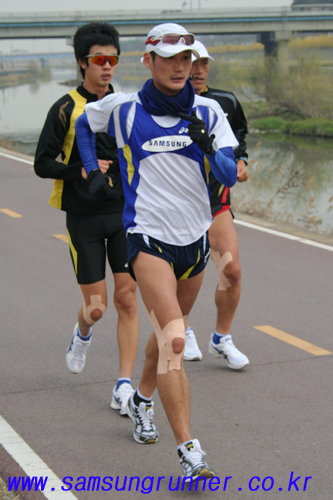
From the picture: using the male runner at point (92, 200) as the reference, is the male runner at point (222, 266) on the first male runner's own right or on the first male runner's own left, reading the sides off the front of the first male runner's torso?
on the first male runner's own left

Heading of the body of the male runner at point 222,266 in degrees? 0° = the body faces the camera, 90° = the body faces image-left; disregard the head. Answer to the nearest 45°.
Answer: approximately 0°

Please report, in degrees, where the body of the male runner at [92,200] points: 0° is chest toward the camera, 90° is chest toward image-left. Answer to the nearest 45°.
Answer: approximately 315°

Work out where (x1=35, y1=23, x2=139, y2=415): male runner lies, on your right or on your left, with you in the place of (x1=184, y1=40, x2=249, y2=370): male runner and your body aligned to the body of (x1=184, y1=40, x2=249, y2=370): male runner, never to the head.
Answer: on your right
